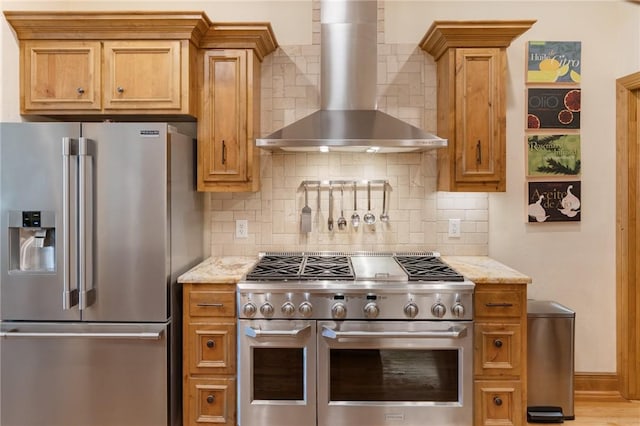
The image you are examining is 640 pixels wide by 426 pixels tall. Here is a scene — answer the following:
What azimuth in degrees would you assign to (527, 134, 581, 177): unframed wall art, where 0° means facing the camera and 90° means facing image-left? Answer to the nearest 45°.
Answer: approximately 0°

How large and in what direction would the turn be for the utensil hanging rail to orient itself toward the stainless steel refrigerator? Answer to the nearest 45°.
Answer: approximately 45° to its right

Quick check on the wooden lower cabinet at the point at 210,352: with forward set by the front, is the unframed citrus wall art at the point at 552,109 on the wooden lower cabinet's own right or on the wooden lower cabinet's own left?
on the wooden lower cabinet's own left

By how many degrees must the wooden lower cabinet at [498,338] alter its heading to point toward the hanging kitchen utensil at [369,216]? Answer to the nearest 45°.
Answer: approximately 135° to its right

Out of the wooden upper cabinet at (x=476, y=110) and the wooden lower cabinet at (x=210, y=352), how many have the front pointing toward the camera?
2
